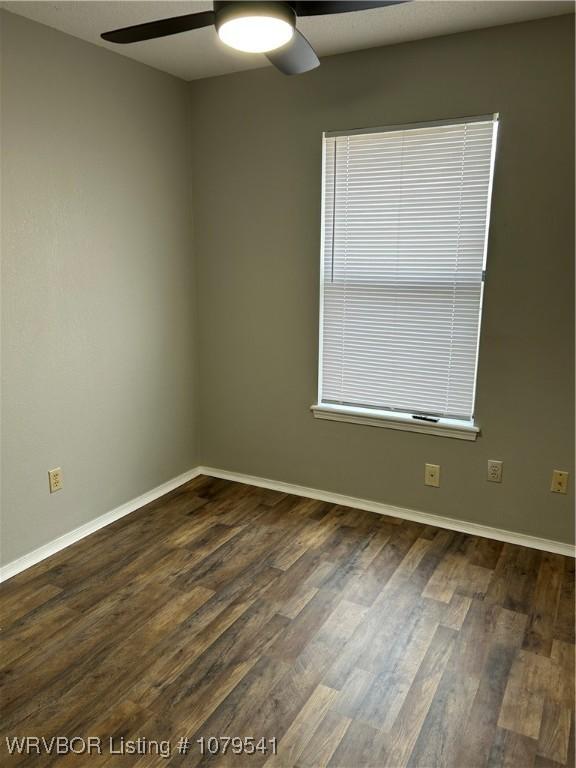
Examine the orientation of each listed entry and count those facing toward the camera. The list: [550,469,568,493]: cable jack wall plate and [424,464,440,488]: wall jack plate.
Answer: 2

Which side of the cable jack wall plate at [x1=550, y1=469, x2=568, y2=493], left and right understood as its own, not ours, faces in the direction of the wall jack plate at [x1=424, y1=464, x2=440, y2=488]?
right

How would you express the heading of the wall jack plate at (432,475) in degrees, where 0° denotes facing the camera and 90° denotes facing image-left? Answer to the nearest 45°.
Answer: approximately 0°

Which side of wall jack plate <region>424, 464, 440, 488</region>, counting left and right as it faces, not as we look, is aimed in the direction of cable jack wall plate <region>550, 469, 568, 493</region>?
left
